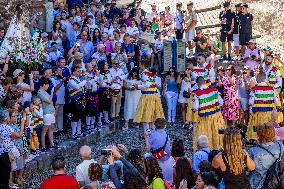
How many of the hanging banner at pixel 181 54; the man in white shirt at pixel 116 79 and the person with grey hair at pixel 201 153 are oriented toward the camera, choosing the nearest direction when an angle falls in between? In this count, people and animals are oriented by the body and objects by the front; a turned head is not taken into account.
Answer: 2

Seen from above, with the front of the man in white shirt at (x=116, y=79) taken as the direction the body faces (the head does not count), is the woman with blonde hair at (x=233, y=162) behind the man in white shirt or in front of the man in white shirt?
in front

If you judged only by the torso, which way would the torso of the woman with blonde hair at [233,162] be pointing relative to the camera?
away from the camera

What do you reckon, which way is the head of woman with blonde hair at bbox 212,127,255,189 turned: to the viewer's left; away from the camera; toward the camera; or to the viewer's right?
away from the camera

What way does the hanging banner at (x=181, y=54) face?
toward the camera

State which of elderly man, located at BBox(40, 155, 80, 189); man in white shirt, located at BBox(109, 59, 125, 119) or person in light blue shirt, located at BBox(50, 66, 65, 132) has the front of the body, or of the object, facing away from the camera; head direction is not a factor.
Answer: the elderly man

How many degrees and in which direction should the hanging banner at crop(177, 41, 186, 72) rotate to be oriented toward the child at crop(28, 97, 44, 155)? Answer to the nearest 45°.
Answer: approximately 45° to its right

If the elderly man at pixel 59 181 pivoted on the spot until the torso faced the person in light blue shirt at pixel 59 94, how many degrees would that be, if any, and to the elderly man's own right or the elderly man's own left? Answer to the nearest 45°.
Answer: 0° — they already face them

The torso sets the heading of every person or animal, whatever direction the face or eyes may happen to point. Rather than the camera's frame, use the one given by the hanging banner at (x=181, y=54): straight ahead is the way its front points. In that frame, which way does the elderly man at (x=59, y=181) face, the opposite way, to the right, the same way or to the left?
the opposite way

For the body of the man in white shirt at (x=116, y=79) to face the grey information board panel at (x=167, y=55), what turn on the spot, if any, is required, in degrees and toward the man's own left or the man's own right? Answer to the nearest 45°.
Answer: approximately 135° to the man's own left

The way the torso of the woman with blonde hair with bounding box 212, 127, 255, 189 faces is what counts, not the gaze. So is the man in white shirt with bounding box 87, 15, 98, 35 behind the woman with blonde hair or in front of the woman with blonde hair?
in front

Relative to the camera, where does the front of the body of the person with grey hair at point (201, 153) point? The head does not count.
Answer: away from the camera

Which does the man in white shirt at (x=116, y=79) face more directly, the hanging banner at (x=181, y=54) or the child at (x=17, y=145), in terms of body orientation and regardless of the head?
the child
